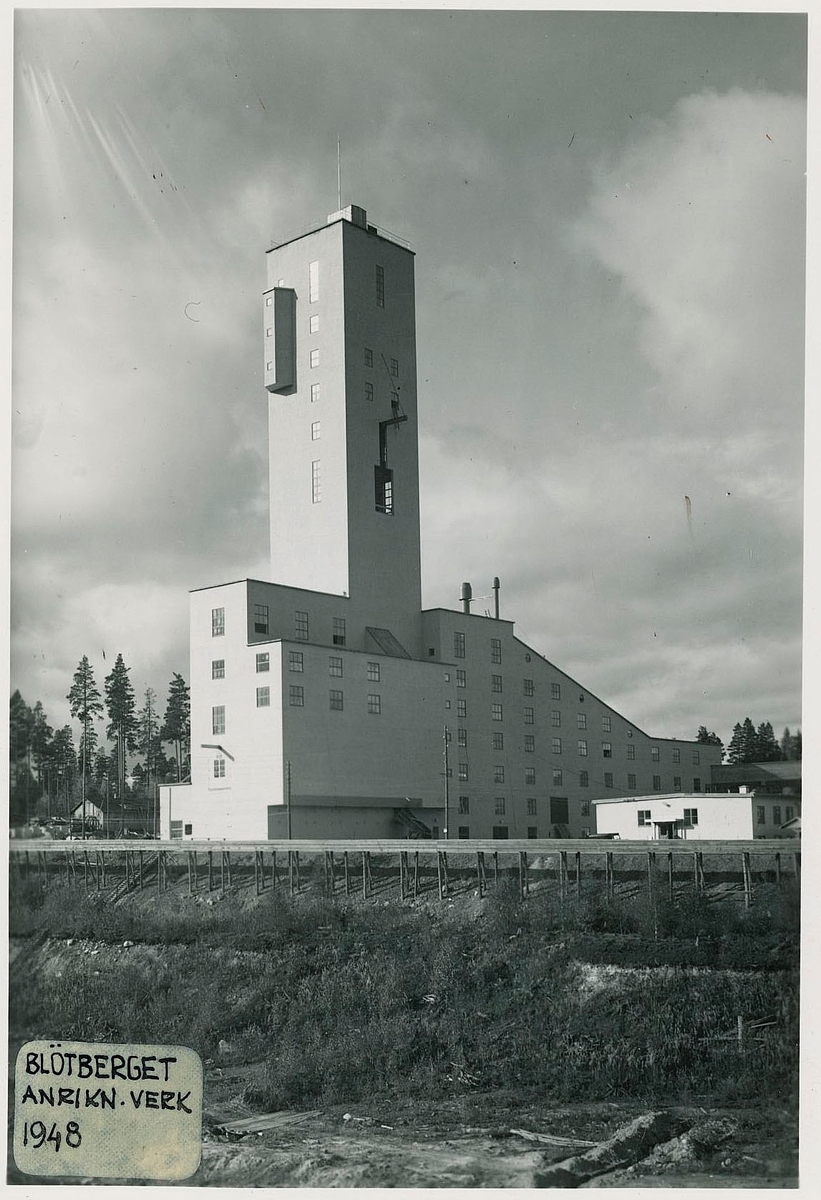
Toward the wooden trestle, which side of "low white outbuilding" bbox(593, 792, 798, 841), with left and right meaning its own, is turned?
front

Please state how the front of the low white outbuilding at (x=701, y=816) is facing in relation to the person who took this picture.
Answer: facing the viewer and to the left of the viewer

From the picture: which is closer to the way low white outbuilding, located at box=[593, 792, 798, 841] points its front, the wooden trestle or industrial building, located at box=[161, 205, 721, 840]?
the wooden trestle
